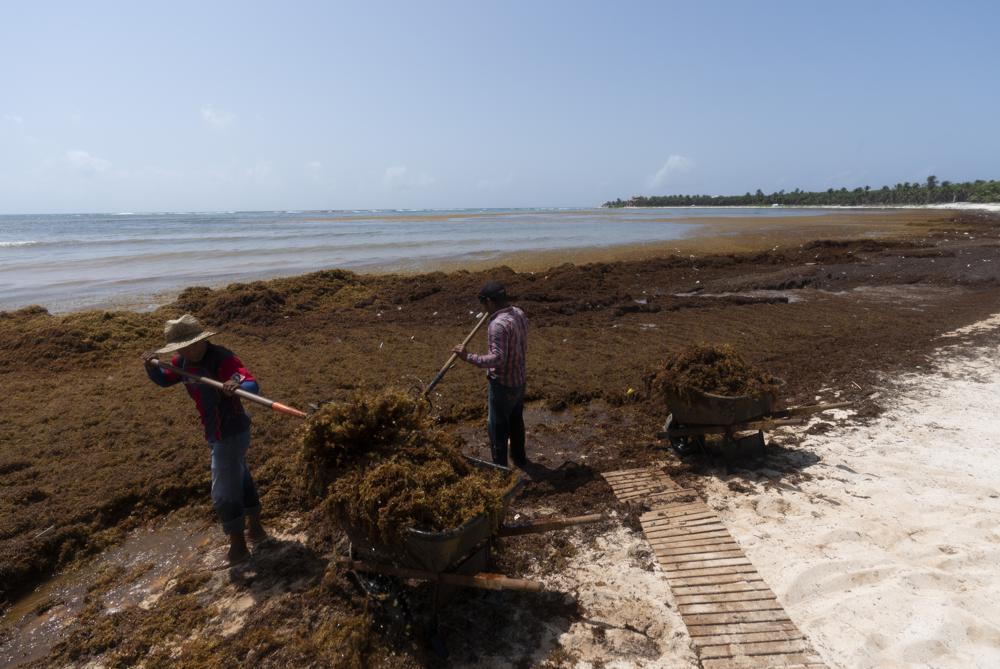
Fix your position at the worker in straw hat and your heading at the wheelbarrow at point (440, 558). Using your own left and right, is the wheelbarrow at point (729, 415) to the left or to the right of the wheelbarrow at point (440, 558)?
left

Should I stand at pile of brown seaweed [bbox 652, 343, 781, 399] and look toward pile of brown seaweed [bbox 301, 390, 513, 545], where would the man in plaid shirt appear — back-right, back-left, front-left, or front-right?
front-right

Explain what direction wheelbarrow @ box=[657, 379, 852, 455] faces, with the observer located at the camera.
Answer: facing to the left of the viewer

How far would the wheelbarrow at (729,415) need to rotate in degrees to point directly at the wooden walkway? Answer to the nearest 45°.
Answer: approximately 90° to its left

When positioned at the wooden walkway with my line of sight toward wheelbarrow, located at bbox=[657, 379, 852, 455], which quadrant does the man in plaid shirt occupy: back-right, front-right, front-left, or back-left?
front-left

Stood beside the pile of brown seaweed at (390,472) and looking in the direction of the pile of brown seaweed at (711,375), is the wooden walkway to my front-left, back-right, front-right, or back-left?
front-right

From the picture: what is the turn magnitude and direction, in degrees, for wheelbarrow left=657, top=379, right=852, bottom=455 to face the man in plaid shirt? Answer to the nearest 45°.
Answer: approximately 45° to its left

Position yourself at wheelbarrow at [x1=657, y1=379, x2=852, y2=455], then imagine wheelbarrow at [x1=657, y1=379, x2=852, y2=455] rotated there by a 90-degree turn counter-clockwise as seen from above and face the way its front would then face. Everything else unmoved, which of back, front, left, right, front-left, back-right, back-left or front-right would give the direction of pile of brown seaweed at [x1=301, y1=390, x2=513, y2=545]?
front-right

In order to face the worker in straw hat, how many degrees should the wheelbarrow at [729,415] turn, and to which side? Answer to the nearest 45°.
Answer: approximately 45° to its left
